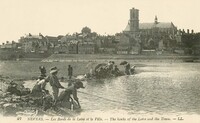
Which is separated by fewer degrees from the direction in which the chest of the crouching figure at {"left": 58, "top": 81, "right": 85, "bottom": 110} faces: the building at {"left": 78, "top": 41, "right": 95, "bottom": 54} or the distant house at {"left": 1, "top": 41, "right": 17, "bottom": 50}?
the building

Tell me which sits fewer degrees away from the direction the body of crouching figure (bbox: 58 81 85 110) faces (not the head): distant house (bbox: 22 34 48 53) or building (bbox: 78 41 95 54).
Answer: the building
